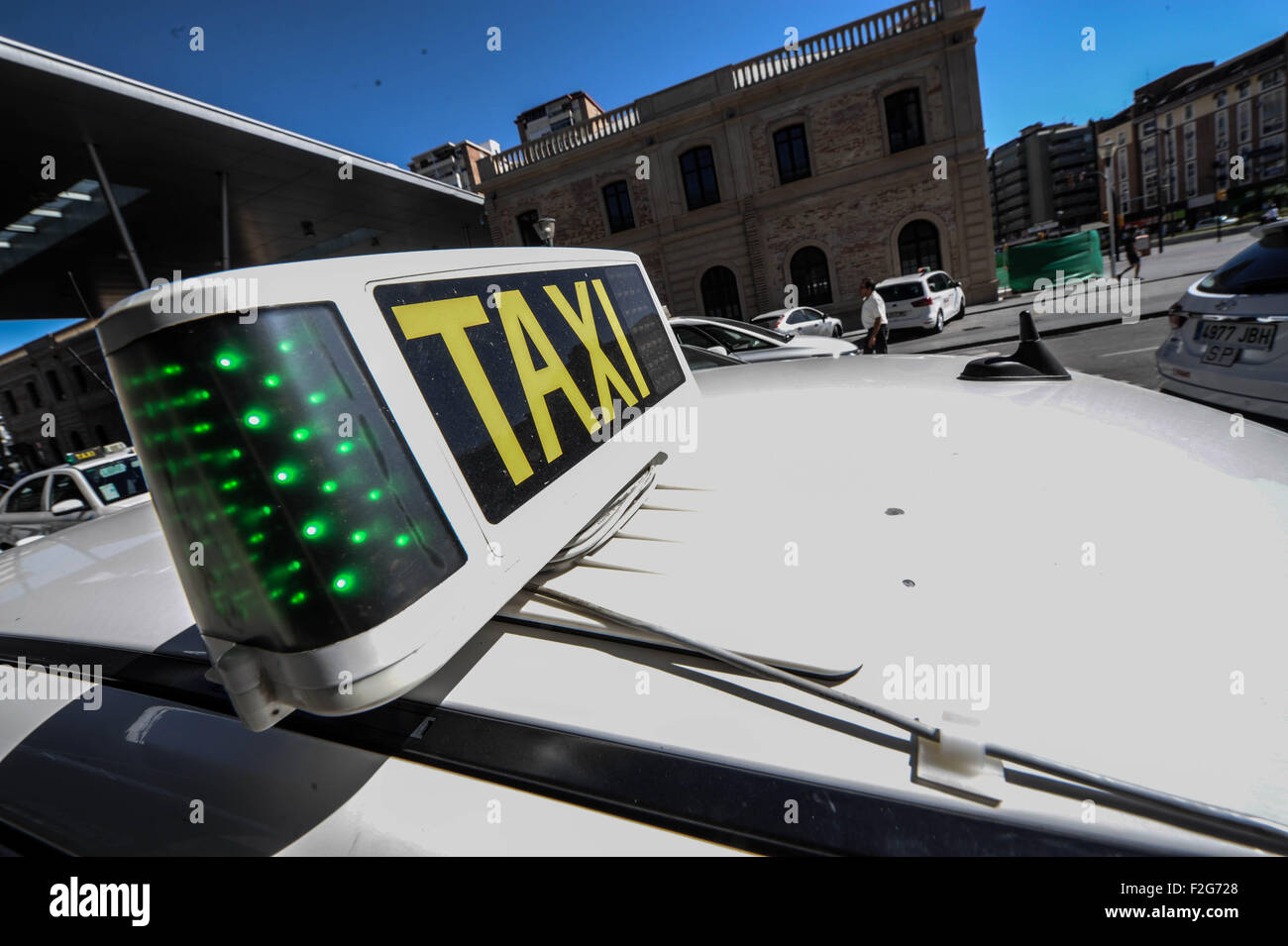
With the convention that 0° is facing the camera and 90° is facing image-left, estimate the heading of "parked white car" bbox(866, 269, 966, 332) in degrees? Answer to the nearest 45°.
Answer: approximately 225°

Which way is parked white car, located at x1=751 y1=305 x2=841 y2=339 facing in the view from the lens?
facing away from the viewer and to the right of the viewer

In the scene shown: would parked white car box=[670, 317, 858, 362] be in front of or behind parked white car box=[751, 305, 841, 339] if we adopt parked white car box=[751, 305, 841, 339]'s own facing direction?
behind

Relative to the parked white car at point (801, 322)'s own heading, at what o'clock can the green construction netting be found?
The green construction netting is roughly at 12 o'clock from the parked white car.

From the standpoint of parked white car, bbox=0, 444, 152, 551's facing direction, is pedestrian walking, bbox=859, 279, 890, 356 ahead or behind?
ahead

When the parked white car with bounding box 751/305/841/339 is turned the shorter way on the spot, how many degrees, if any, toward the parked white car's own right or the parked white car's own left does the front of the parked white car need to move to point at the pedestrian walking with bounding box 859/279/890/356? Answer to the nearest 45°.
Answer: approximately 135° to the parked white car's own right

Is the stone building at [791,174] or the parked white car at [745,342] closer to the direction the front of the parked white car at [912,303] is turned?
the stone building

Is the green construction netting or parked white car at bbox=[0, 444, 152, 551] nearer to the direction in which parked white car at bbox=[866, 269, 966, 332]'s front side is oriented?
the green construction netting

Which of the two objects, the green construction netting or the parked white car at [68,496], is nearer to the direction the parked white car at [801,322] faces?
the green construction netting

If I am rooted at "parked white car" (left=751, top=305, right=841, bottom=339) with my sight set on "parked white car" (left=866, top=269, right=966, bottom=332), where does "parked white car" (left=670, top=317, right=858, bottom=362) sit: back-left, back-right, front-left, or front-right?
back-right

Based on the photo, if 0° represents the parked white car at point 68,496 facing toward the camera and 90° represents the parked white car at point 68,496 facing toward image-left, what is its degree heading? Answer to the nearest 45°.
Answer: approximately 315°

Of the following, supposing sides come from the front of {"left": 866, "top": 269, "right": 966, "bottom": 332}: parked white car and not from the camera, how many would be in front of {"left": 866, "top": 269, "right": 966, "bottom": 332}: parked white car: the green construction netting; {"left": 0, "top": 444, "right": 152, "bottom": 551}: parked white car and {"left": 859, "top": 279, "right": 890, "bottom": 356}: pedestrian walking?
1

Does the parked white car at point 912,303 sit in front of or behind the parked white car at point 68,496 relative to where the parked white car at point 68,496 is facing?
in front

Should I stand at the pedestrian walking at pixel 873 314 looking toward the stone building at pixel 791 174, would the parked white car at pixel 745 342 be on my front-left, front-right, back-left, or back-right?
back-left
